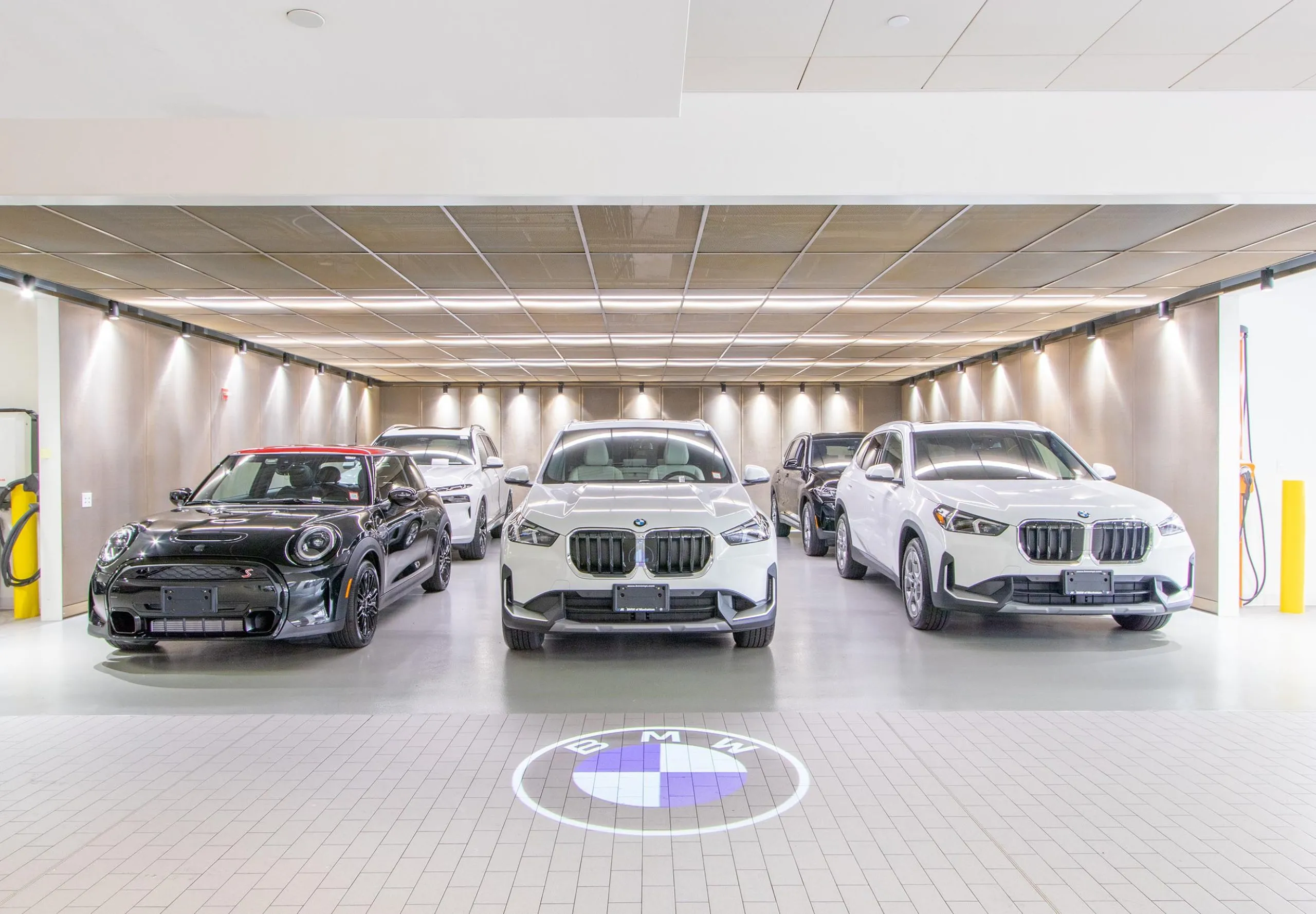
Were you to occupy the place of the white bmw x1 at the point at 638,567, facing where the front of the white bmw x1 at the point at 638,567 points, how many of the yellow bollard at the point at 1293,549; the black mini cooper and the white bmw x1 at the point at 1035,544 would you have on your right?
1

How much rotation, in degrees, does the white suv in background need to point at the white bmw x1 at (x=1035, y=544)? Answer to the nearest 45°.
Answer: approximately 90° to its left

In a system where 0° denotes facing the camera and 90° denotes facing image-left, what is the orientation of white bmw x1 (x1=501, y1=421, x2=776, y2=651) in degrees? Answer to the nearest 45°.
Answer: approximately 0°

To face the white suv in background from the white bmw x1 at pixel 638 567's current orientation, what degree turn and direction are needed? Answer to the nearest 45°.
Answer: approximately 135° to its right

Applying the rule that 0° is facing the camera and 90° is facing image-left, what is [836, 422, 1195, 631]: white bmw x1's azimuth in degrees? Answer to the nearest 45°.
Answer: approximately 315°

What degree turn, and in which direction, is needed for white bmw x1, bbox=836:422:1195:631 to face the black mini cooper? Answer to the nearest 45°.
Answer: approximately 90° to its right
